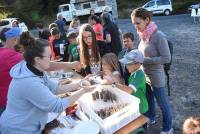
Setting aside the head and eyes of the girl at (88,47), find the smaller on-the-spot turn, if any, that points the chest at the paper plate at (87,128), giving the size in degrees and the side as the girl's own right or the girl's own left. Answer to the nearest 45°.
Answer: approximately 45° to the girl's own left

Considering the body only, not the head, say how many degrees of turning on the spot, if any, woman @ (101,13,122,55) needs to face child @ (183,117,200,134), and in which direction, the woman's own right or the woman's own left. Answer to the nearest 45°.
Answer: approximately 90° to the woman's own left

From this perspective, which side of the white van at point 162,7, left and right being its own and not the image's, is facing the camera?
left

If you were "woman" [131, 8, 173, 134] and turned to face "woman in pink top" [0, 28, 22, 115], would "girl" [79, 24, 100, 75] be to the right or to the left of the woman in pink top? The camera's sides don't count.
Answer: right

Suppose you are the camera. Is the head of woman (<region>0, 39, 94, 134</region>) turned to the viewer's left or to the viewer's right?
to the viewer's right

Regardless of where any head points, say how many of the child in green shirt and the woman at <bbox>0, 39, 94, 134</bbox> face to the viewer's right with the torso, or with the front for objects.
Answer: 1
